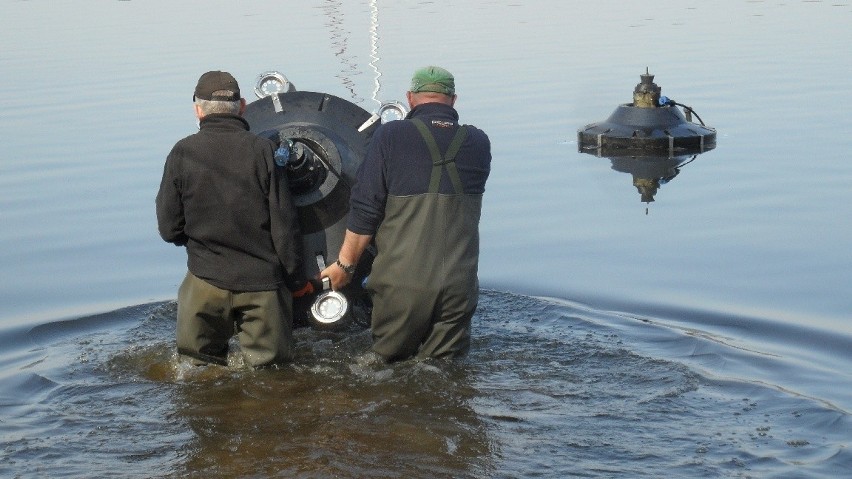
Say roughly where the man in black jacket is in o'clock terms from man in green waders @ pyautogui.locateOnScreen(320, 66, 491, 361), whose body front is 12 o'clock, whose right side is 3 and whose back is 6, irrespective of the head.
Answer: The man in black jacket is roughly at 9 o'clock from the man in green waders.

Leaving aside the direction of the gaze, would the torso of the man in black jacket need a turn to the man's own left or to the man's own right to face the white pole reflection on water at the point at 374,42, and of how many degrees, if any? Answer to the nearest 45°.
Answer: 0° — they already face it

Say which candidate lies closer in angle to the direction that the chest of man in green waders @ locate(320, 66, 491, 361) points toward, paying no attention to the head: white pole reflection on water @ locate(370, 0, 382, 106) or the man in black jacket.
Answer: the white pole reflection on water

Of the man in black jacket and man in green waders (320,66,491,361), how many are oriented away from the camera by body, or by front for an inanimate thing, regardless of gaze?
2

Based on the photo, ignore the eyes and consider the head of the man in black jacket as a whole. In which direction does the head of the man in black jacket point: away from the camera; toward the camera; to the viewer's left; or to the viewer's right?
away from the camera

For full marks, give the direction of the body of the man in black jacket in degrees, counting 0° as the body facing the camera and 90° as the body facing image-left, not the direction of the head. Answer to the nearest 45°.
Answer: approximately 180°

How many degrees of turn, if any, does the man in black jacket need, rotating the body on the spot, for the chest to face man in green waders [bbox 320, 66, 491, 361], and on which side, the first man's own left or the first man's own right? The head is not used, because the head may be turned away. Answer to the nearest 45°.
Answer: approximately 90° to the first man's own right

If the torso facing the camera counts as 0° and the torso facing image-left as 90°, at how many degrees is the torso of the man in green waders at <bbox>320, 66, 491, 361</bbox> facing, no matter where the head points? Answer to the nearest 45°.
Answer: approximately 180°

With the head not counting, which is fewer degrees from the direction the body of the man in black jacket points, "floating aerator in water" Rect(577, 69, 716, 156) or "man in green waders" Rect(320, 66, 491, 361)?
the floating aerator in water

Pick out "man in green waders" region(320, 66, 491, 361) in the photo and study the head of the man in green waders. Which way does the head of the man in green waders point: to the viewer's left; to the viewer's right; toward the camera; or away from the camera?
away from the camera
